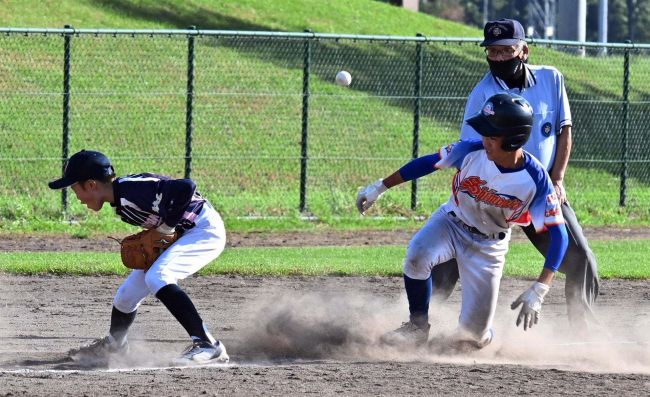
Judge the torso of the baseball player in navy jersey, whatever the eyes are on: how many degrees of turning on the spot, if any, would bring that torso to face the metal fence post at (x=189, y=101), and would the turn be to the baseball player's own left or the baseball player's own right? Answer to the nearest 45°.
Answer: approximately 90° to the baseball player's own right

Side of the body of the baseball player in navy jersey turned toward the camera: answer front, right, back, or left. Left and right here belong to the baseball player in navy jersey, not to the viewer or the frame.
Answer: left

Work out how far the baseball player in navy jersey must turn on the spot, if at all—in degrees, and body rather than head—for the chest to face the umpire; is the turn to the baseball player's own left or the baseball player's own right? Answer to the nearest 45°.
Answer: approximately 180°

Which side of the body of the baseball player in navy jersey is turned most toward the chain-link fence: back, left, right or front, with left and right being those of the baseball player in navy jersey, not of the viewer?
right

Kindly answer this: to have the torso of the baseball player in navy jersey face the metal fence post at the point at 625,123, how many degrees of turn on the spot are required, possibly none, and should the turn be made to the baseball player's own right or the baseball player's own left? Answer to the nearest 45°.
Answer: approximately 135° to the baseball player's own right

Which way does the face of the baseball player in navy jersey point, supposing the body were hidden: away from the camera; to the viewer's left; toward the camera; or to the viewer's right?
to the viewer's left
